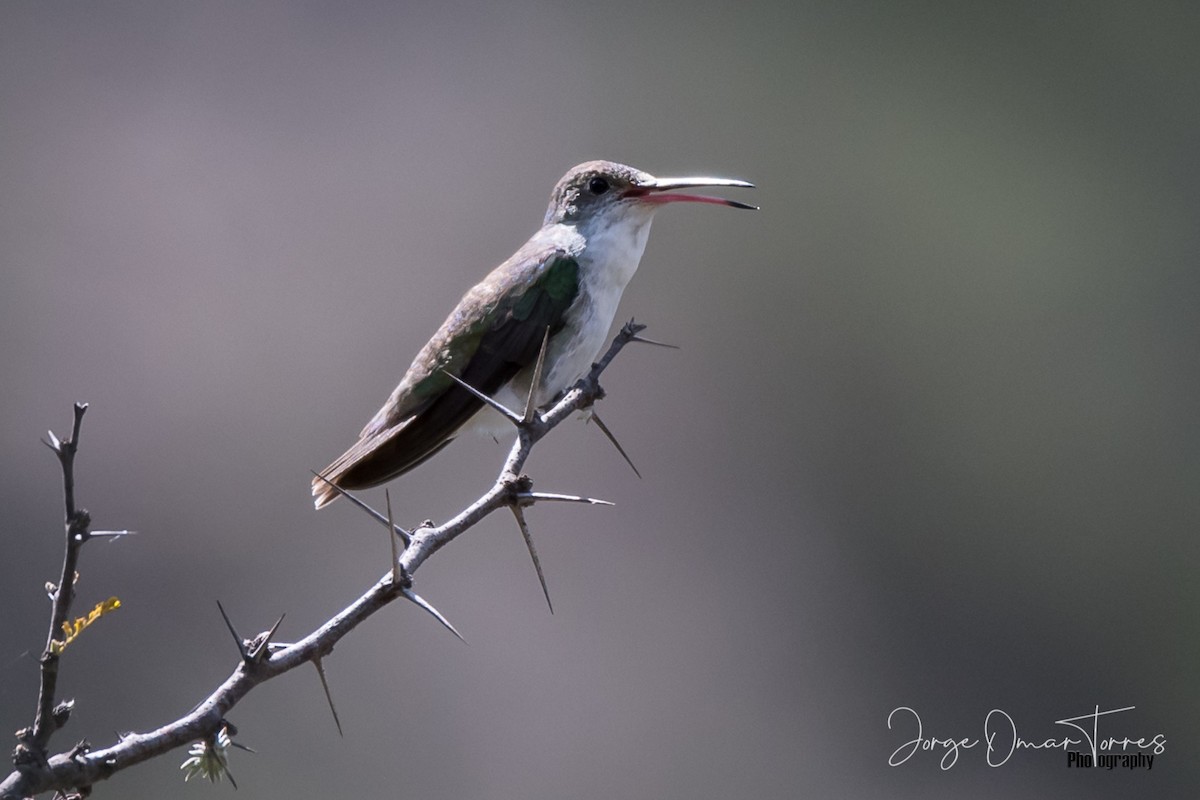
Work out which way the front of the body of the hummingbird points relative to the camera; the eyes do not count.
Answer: to the viewer's right

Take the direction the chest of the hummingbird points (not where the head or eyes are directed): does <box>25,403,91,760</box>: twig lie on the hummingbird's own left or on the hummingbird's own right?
on the hummingbird's own right
